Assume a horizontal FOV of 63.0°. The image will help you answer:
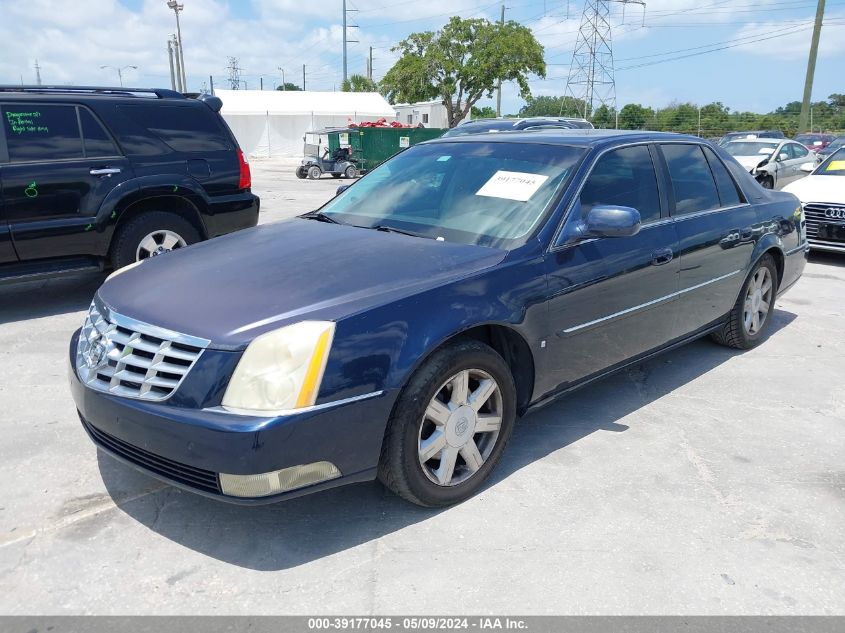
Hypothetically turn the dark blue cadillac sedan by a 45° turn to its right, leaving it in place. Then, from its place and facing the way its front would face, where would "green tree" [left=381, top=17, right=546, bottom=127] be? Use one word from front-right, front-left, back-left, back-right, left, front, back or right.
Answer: right

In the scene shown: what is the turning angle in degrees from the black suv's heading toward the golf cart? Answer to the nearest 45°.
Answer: approximately 90° to its right

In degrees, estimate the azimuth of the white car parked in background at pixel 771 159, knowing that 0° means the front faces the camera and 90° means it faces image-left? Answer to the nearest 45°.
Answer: approximately 45°

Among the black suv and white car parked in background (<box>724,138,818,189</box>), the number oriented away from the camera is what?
0

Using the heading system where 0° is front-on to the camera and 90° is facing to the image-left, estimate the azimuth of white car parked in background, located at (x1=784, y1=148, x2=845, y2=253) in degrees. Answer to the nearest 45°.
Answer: approximately 45°

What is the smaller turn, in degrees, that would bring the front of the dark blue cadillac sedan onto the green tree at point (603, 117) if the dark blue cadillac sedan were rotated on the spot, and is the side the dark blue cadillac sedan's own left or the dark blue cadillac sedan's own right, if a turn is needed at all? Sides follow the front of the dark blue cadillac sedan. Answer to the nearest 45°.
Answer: approximately 135° to the dark blue cadillac sedan's own right

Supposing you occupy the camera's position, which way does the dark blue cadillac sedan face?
facing the viewer and to the left of the viewer

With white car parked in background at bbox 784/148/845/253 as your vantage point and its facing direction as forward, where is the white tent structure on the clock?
The white tent structure is roughly at 3 o'clock from the white car parked in background.

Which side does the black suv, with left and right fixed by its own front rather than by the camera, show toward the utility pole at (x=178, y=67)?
right

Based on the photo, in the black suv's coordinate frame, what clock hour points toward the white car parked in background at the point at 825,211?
The white car parked in background is roughly at 6 o'clock from the black suv.

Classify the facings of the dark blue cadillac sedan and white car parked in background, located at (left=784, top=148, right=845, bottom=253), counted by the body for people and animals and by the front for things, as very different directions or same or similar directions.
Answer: same or similar directions

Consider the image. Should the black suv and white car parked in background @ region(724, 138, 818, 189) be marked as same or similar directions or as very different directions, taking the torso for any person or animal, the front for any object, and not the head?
same or similar directions

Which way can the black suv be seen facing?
to the viewer's left

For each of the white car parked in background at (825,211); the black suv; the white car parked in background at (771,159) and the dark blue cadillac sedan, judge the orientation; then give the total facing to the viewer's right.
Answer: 0

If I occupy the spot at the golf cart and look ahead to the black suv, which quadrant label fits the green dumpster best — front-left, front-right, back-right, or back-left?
back-left

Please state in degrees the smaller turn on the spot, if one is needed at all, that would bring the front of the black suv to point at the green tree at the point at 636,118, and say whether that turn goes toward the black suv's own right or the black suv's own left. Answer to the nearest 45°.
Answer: approximately 135° to the black suv's own right
